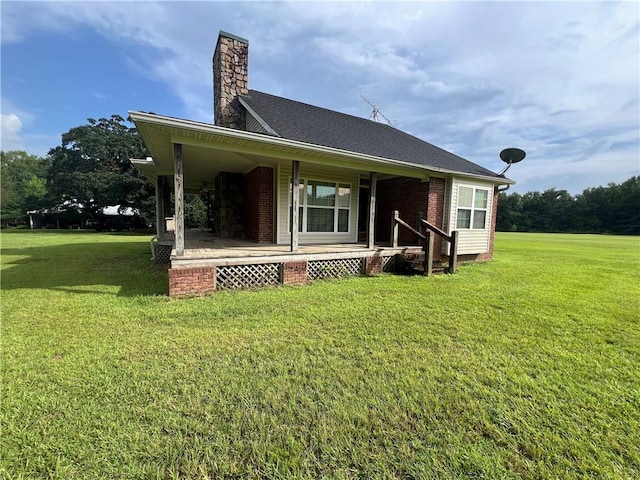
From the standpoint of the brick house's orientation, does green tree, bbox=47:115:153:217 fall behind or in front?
behind

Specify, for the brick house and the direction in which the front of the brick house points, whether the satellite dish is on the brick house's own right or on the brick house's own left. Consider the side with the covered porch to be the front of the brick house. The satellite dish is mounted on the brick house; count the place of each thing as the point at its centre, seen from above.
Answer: on the brick house's own left
